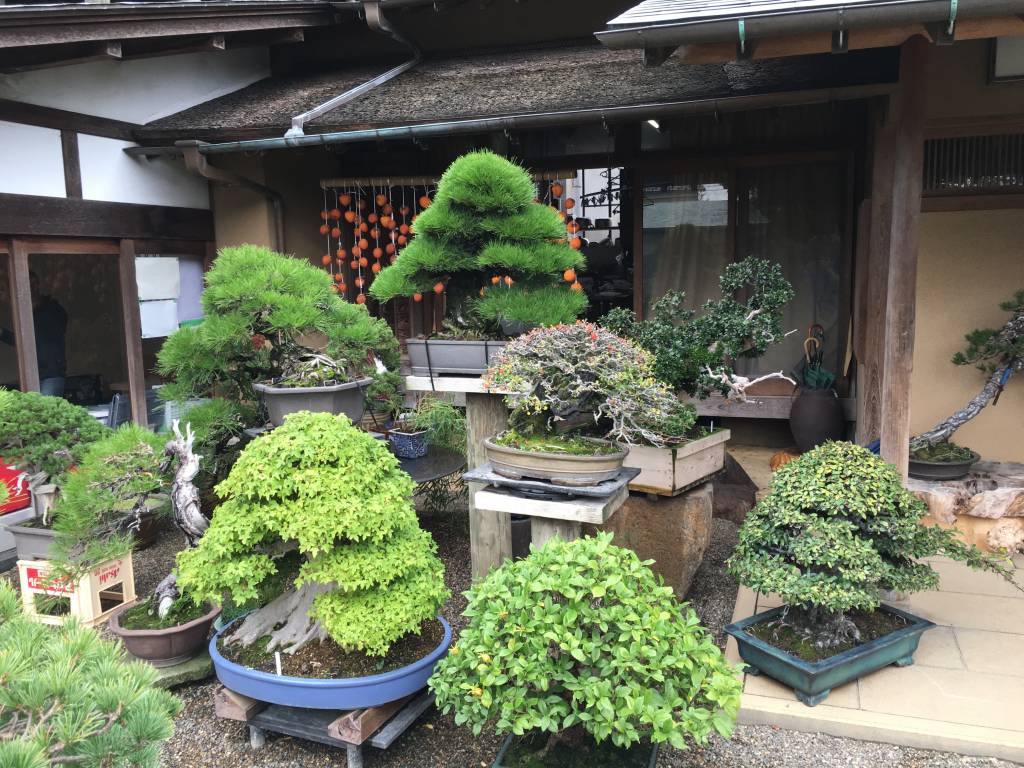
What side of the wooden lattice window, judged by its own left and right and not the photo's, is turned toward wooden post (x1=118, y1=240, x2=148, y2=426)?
right

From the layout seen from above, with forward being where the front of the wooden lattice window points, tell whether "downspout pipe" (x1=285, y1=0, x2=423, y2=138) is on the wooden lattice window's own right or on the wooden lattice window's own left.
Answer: on the wooden lattice window's own right

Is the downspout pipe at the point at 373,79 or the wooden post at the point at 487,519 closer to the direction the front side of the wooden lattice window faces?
the wooden post

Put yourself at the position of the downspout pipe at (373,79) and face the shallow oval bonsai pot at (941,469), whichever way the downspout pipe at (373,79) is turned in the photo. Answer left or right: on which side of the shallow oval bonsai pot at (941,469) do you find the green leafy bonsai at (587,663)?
right

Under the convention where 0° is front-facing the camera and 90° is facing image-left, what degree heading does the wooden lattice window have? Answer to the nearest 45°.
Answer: approximately 0°

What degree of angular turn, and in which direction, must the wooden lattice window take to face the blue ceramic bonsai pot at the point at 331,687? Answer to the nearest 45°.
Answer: approximately 45° to its right

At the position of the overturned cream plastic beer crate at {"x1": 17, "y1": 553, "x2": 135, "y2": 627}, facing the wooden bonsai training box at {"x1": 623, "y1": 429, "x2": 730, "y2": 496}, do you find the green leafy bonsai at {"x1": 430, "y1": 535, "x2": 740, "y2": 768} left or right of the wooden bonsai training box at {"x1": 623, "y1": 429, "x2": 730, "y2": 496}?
right

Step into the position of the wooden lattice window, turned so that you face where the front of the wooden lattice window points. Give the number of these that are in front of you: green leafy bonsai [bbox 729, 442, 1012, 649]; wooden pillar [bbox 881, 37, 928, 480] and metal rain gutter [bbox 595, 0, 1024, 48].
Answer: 3

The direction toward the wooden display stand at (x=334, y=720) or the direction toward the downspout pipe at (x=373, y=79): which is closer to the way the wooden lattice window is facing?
the wooden display stand

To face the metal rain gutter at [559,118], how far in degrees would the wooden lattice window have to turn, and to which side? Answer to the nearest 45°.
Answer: approximately 90° to its right
